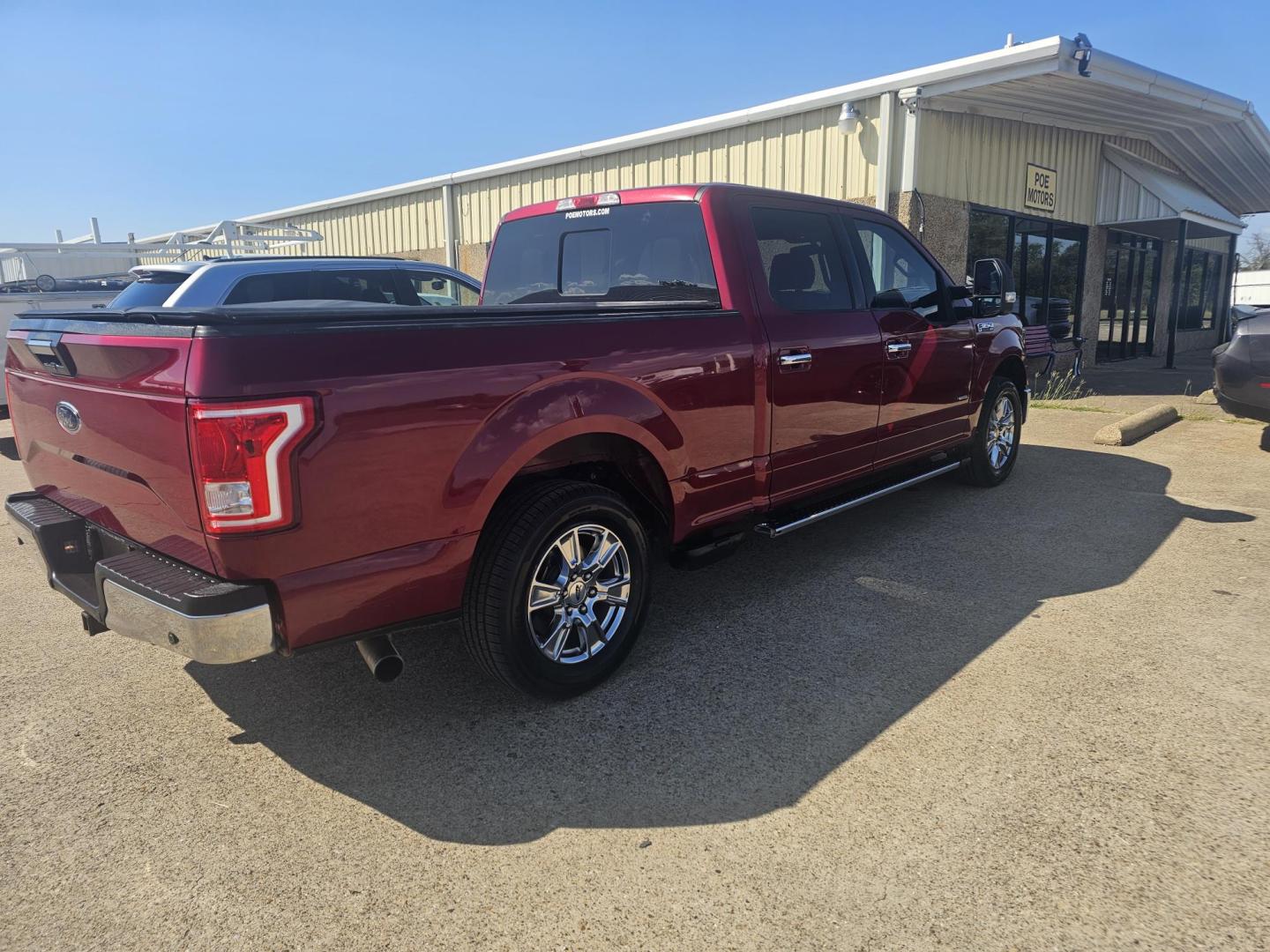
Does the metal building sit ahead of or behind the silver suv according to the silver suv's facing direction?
ahead

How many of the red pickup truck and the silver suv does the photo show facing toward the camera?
0

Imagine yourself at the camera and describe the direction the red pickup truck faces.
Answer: facing away from the viewer and to the right of the viewer

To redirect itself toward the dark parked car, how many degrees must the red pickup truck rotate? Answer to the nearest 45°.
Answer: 0° — it already faces it

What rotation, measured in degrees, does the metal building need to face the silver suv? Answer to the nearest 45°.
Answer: approximately 90° to its right

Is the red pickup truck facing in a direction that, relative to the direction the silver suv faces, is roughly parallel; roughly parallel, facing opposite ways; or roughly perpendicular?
roughly parallel

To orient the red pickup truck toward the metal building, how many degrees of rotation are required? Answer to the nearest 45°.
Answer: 0° — it already faces it

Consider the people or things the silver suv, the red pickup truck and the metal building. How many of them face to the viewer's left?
0

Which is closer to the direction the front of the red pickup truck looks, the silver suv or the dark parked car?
the dark parked car

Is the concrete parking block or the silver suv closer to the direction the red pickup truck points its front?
the concrete parking block

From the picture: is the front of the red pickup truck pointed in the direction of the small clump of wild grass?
yes

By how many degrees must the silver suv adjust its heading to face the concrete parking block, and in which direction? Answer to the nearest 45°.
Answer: approximately 45° to its right

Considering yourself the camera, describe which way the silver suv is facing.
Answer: facing away from the viewer and to the right of the viewer

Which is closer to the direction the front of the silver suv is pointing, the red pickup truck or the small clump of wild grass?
the small clump of wild grass
